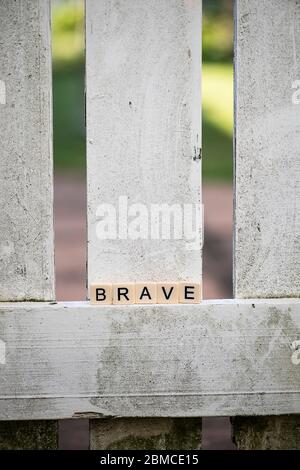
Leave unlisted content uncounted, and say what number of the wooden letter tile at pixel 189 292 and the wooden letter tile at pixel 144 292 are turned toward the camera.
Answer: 2

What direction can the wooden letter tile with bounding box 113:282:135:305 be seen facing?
toward the camera

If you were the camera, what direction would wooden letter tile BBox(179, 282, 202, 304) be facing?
facing the viewer

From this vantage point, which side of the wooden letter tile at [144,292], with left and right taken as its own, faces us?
front
